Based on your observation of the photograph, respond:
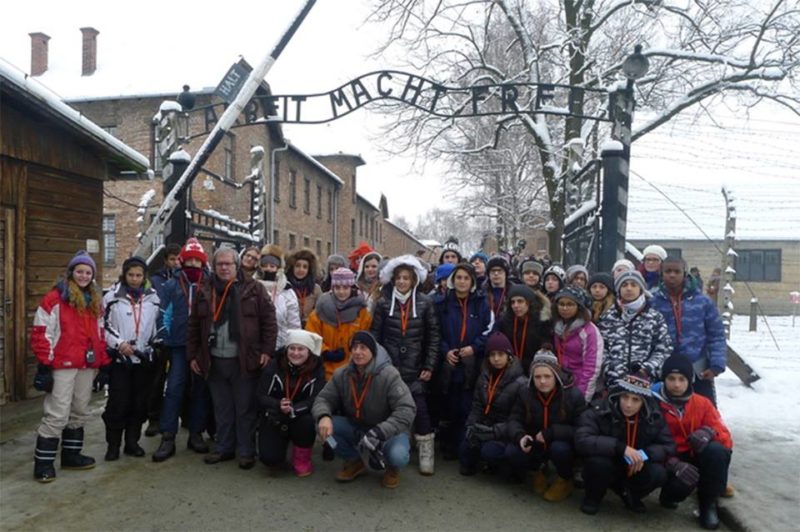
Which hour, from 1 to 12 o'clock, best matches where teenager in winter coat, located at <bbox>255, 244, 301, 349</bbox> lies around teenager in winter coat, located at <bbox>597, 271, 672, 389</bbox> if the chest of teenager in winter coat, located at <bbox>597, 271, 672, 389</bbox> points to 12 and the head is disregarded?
teenager in winter coat, located at <bbox>255, 244, 301, 349</bbox> is roughly at 3 o'clock from teenager in winter coat, located at <bbox>597, 271, 672, 389</bbox>.

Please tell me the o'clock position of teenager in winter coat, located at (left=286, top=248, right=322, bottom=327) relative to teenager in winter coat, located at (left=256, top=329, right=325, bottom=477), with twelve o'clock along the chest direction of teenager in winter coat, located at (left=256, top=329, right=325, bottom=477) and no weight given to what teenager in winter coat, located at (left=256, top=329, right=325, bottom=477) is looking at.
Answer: teenager in winter coat, located at (left=286, top=248, right=322, bottom=327) is roughly at 6 o'clock from teenager in winter coat, located at (left=256, top=329, right=325, bottom=477).

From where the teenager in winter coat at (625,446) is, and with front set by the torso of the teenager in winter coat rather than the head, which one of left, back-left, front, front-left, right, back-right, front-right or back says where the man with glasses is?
right

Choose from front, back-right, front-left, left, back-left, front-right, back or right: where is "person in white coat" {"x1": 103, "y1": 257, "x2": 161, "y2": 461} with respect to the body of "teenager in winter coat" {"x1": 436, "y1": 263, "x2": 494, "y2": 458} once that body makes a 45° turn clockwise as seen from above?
front-right

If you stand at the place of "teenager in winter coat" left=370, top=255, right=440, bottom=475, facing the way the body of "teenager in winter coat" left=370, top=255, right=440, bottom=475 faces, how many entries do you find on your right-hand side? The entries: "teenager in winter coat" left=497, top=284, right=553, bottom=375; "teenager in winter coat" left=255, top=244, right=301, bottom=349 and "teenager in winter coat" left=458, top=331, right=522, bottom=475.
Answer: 1

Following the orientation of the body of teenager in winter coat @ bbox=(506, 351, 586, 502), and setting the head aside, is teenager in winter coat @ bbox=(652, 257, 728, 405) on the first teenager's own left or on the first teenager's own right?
on the first teenager's own left

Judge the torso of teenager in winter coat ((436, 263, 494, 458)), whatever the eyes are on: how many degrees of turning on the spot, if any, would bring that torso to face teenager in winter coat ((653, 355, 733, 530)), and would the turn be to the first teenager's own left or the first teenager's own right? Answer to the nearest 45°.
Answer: approximately 45° to the first teenager's own left
